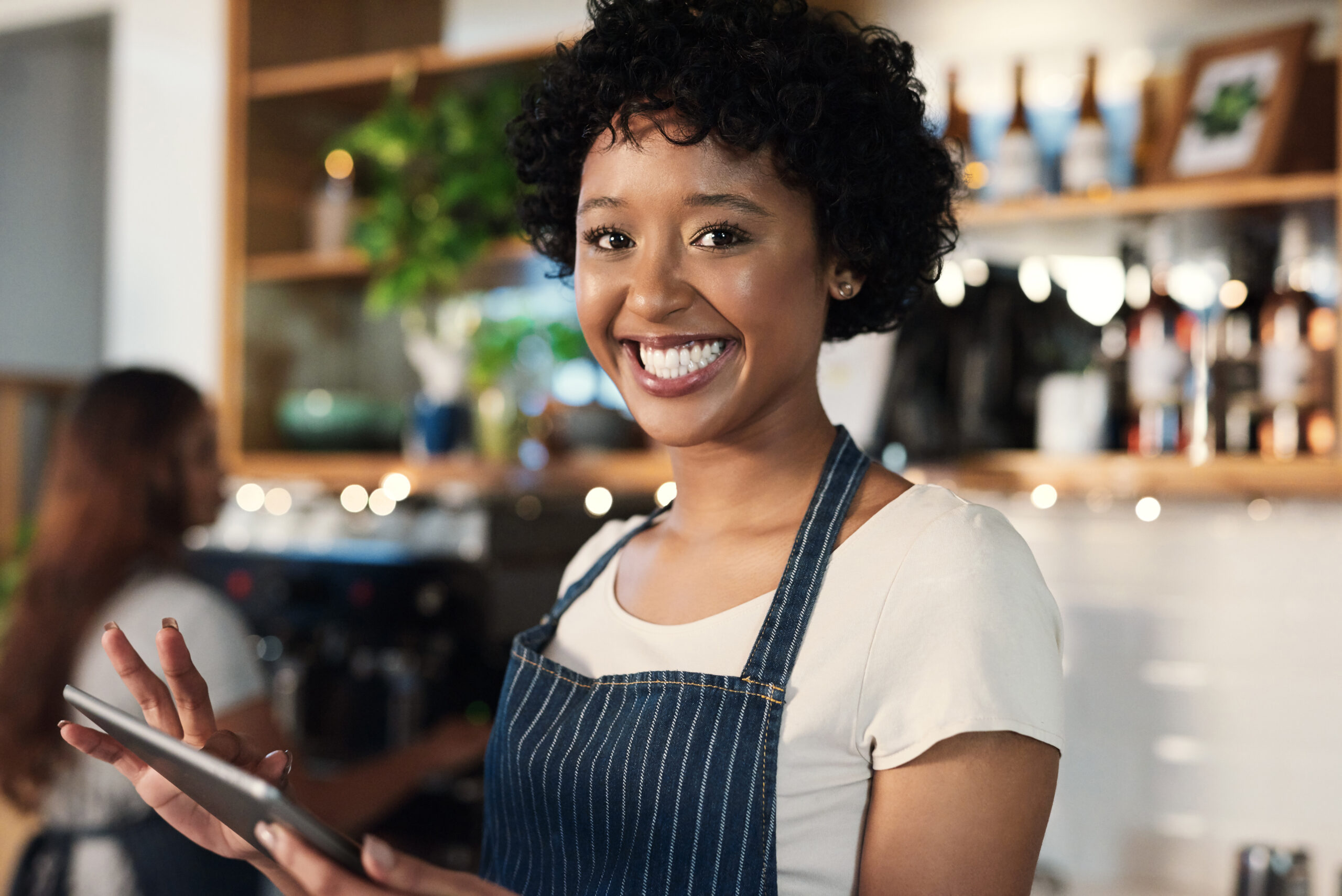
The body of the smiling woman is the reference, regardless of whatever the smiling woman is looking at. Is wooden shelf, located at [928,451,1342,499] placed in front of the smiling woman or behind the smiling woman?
behind

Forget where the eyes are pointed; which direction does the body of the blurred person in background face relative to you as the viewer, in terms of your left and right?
facing away from the viewer and to the right of the viewer

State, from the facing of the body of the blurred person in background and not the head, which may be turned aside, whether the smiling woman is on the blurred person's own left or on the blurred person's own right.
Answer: on the blurred person's own right

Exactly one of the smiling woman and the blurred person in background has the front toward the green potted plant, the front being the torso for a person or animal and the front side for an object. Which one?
the blurred person in background

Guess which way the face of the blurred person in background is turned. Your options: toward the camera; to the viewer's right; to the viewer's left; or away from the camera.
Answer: to the viewer's right

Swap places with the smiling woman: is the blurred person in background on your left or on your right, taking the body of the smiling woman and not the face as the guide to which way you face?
on your right

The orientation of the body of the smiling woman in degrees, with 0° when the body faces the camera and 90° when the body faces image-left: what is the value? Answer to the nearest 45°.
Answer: approximately 45°

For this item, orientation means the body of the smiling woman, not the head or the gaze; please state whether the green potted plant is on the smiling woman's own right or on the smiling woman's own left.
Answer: on the smiling woman's own right

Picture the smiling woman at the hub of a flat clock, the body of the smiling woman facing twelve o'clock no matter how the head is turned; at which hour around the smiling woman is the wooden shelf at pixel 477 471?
The wooden shelf is roughly at 4 o'clock from the smiling woman.
